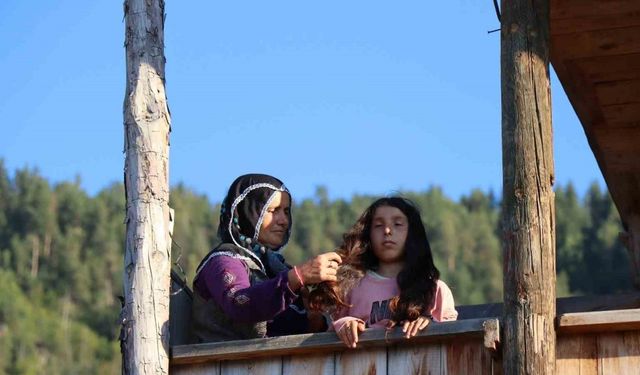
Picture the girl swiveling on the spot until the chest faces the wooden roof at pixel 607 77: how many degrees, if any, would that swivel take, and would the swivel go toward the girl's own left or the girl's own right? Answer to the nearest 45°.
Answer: approximately 135° to the girl's own left

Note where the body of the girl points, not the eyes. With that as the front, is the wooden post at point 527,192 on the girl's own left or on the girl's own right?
on the girl's own left

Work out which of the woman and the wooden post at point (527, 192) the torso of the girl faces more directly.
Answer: the wooden post

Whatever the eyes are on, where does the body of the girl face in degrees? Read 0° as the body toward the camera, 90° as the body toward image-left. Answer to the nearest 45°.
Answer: approximately 0°

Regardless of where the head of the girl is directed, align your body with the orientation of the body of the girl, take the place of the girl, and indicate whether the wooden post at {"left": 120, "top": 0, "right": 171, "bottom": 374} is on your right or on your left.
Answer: on your right
